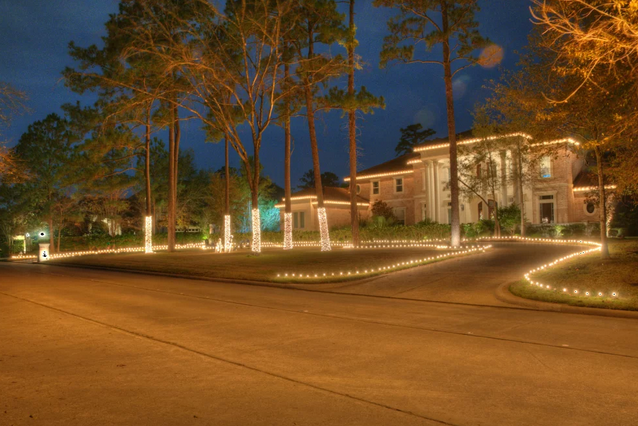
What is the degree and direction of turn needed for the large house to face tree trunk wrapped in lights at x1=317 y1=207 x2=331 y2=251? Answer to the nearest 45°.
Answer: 0° — it already faces it

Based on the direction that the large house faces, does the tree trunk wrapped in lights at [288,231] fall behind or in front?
in front

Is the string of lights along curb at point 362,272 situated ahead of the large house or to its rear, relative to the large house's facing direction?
ahead

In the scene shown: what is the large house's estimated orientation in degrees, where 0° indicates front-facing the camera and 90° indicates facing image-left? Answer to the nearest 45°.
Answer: approximately 45°
